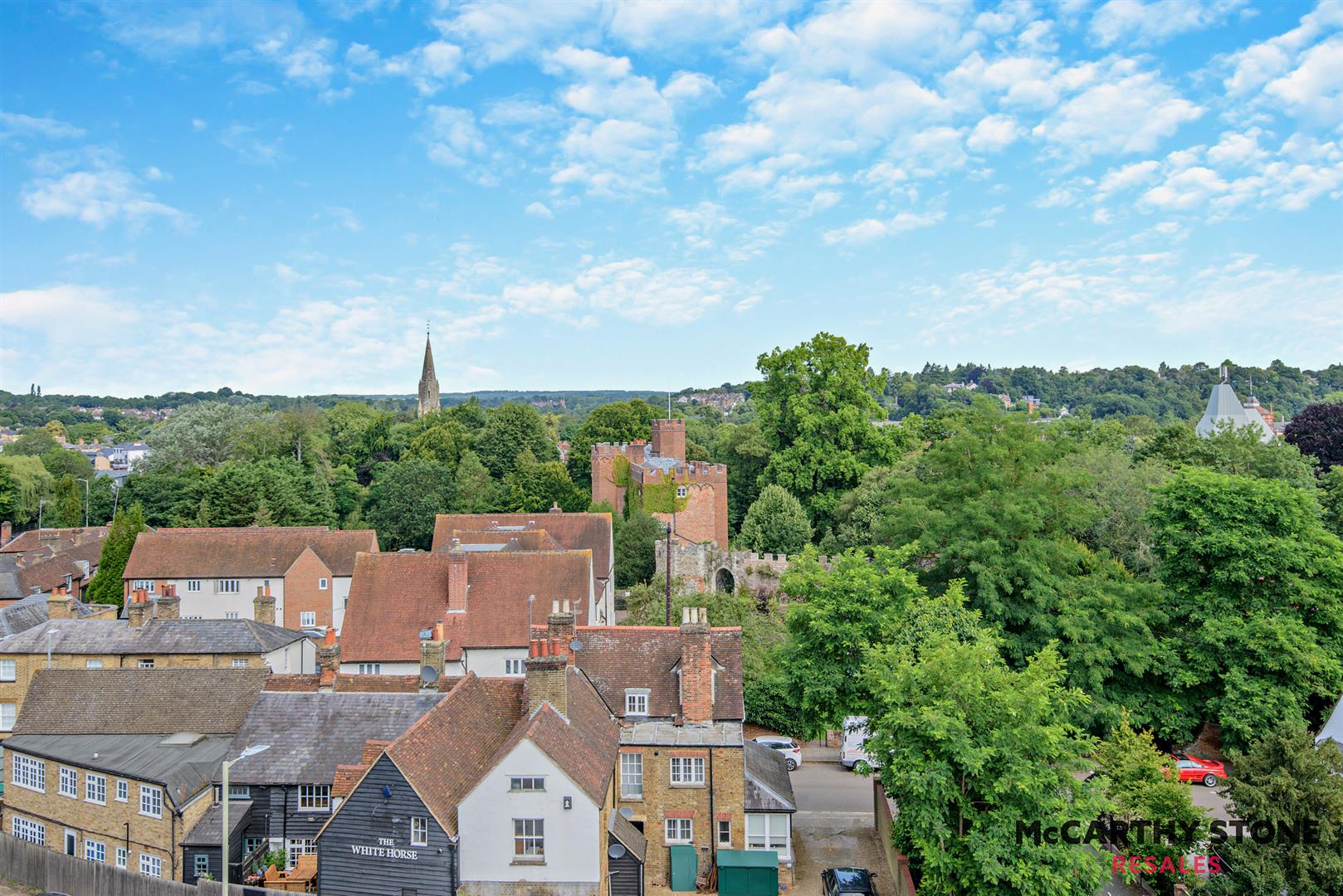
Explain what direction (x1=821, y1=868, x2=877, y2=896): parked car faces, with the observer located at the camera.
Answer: facing away from the viewer

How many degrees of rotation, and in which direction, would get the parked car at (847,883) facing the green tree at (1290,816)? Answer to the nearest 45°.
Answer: approximately 90° to its right

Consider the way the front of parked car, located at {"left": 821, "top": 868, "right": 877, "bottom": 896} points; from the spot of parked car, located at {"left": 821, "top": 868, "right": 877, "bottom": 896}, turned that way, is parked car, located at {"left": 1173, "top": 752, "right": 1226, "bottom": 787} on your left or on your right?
on your right

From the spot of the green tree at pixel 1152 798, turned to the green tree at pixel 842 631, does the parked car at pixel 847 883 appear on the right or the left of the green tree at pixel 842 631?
left

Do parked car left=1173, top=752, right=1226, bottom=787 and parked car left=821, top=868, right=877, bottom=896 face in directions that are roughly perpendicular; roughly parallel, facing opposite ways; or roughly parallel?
roughly perpendicular

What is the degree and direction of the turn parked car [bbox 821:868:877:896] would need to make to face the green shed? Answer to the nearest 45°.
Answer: approximately 90° to its left

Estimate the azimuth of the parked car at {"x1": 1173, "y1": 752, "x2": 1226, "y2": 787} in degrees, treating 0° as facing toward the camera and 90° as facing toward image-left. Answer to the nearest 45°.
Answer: approximately 90°

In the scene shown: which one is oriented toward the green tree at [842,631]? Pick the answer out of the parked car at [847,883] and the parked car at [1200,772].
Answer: the parked car at [847,883]
